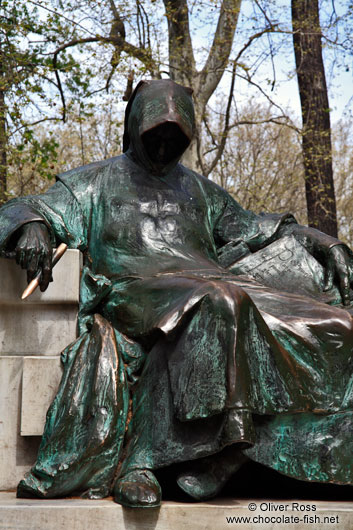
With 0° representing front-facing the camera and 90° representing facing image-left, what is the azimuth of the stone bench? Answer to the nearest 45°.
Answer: approximately 0°
